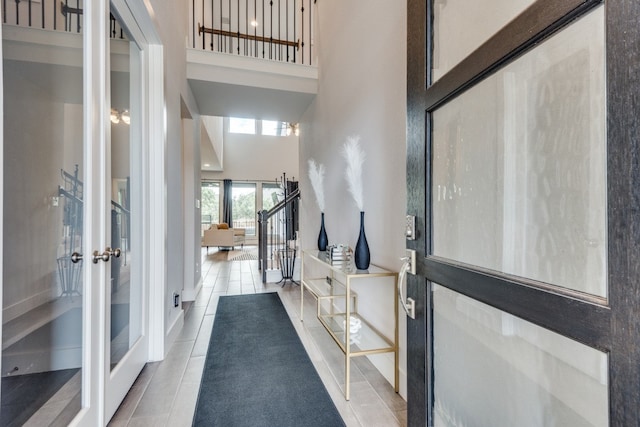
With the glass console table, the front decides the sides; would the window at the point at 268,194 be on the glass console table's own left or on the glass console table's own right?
on the glass console table's own right

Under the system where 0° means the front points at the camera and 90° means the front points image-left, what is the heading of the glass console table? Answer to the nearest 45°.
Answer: approximately 90°

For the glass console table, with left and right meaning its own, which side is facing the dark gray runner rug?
front

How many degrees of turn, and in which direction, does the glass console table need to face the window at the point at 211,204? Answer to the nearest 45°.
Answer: approximately 45° to its right

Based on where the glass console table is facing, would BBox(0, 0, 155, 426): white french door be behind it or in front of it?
in front

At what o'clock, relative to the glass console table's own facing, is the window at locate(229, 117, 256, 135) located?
The window is roughly at 2 o'clock from the glass console table.

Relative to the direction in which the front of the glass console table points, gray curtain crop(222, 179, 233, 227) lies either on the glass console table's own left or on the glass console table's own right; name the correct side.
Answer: on the glass console table's own right

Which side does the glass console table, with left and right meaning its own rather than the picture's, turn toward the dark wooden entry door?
left

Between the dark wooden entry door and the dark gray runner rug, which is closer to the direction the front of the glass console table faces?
the dark gray runner rug
